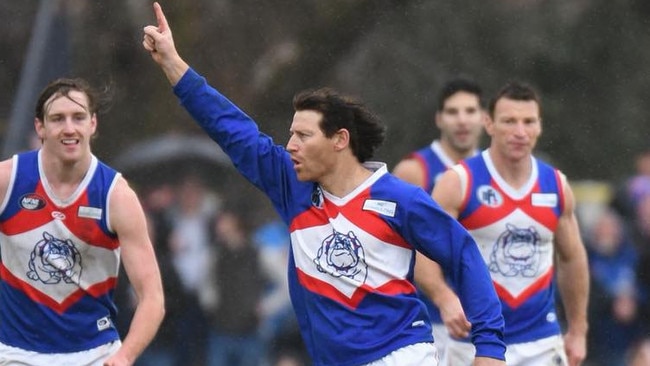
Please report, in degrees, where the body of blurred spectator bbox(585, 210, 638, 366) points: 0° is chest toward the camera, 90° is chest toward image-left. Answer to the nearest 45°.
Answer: approximately 0°

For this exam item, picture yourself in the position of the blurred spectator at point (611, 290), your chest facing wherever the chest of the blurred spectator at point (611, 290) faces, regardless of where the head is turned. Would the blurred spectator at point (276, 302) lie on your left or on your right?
on your right
